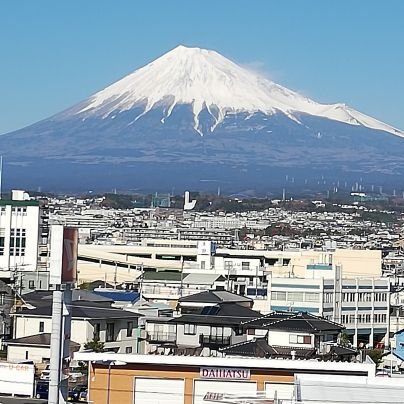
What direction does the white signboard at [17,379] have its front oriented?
toward the camera

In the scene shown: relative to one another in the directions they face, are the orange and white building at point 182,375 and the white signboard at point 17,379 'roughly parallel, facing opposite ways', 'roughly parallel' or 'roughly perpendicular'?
roughly parallel

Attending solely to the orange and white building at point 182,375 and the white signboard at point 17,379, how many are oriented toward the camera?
2

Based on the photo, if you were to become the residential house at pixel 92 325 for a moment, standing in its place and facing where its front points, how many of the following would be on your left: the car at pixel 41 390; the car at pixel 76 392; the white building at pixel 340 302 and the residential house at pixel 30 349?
1

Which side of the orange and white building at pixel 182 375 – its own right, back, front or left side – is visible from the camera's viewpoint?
front

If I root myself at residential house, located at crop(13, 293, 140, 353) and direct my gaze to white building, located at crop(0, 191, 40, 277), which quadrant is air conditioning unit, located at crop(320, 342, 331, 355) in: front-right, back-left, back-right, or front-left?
back-right

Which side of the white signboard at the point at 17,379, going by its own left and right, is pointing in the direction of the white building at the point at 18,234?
back
